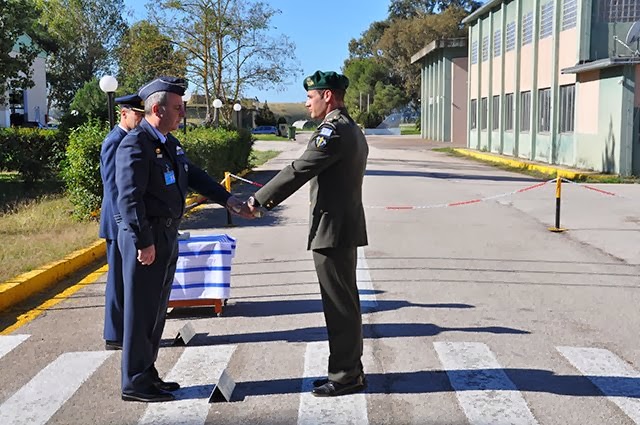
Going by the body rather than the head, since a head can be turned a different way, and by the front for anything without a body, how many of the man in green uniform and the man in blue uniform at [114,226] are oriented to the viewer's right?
1

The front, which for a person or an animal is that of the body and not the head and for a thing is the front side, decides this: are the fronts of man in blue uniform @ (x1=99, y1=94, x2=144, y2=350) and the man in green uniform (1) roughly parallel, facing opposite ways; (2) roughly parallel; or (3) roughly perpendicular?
roughly parallel, facing opposite ways

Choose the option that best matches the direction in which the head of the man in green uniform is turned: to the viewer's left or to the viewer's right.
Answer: to the viewer's left

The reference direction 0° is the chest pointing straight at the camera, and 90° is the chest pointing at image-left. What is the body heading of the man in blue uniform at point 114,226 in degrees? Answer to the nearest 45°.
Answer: approximately 270°

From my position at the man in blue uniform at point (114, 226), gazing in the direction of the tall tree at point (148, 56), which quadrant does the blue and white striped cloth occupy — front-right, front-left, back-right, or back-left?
front-right

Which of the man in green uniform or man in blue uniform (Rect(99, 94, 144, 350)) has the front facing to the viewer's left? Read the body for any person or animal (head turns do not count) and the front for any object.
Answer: the man in green uniform

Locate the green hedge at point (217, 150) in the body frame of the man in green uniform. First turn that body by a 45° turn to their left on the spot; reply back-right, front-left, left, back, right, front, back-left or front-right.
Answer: back-right

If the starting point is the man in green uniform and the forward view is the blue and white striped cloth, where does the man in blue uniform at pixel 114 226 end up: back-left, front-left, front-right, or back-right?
front-left

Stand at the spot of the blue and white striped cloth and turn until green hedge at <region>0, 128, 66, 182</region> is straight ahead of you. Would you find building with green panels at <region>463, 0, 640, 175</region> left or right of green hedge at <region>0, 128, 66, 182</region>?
right

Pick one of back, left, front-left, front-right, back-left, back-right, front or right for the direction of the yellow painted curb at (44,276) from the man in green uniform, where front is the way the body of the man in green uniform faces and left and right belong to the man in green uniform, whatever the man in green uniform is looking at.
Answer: front-right

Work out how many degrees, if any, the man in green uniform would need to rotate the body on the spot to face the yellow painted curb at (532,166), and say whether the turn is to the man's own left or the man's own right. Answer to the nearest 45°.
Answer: approximately 90° to the man's own right

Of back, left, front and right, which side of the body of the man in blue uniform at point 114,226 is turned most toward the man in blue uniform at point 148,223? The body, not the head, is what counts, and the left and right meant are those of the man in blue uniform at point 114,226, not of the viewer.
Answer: right

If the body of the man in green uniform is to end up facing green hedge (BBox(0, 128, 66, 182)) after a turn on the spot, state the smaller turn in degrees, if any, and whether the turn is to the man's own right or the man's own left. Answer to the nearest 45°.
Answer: approximately 45° to the man's own right

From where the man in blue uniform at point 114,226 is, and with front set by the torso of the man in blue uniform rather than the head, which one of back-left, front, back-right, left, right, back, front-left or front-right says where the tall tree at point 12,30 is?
left

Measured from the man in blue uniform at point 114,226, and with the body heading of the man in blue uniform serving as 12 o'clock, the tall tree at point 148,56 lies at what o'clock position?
The tall tree is roughly at 9 o'clock from the man in blue uniform.

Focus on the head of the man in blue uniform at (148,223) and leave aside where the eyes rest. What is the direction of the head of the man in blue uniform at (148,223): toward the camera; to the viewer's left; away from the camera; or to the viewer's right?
to the viewer's right

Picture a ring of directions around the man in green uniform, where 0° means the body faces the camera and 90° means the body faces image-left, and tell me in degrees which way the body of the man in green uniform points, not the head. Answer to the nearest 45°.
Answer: approximately 90°
